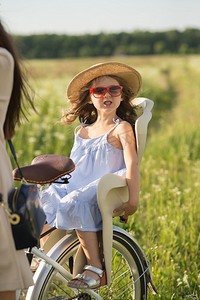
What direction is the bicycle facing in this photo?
to the viewer's left

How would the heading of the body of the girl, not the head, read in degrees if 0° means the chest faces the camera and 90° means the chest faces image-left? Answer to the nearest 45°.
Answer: approximately 45°
